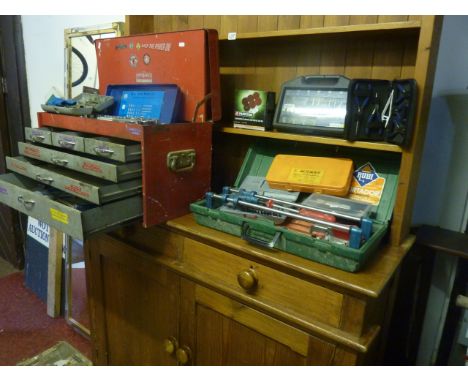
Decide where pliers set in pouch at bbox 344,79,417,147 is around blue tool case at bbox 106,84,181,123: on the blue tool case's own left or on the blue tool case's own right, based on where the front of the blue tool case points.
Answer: on the blue tool case's own left

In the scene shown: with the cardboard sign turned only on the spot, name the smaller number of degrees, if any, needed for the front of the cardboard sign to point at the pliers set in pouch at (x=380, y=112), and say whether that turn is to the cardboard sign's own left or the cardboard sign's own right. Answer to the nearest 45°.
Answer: approximately 90° to the cardboard sign's own left

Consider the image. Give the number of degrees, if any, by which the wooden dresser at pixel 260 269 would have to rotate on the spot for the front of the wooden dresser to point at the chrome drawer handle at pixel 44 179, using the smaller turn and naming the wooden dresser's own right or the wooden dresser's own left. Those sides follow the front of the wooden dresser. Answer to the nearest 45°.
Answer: approximately 45° to the wooden dresser's own right

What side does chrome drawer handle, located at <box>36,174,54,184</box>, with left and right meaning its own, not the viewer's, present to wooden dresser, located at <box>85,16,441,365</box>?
back

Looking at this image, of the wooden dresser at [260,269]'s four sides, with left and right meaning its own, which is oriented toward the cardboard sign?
right

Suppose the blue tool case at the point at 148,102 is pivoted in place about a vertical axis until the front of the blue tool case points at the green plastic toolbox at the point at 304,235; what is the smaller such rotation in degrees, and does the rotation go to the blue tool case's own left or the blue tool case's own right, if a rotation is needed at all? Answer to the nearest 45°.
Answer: approximately 90° to the blue tool case's own left

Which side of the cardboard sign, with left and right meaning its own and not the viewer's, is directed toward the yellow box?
left

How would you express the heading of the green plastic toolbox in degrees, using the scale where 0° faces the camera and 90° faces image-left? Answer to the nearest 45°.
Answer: approximately 45°
